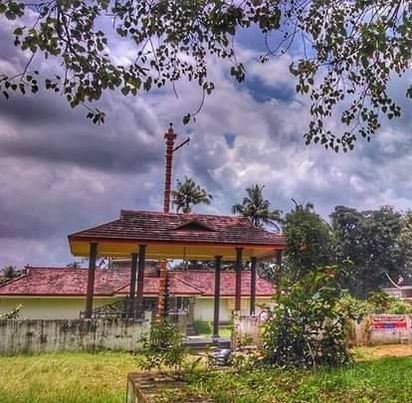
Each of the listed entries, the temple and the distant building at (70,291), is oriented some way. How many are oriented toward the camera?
2

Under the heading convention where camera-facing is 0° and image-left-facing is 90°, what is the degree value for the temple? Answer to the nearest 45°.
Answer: approximately 0°

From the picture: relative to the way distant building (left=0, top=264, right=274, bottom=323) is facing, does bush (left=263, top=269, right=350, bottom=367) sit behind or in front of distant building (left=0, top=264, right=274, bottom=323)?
in front

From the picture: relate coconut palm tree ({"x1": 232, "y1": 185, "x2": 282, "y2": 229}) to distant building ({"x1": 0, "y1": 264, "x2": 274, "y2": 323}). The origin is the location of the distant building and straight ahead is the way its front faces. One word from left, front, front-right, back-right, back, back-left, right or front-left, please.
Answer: back-left

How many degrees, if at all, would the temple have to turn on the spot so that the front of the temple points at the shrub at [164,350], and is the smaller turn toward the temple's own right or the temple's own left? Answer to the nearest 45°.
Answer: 0° — it already faces it

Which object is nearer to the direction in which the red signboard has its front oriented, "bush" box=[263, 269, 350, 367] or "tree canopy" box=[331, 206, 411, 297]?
the bush
